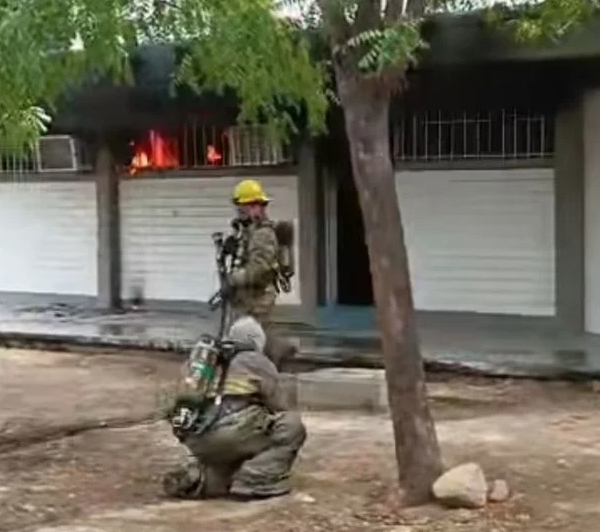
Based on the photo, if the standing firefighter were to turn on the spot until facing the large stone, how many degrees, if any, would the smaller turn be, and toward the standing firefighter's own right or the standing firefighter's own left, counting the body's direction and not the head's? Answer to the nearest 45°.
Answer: approximately 90° to the standing firefighter's own left

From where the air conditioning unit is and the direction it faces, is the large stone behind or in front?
in front

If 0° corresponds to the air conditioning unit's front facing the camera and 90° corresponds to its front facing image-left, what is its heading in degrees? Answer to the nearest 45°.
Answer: approximately 0°

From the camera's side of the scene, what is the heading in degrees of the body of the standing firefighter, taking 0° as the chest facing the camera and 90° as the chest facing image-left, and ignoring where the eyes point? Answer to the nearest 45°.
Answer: approximately 90°

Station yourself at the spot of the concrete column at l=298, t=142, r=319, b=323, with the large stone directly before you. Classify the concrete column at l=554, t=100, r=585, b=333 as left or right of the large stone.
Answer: left

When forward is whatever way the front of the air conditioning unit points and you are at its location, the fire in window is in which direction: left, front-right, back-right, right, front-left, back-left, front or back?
front-left
